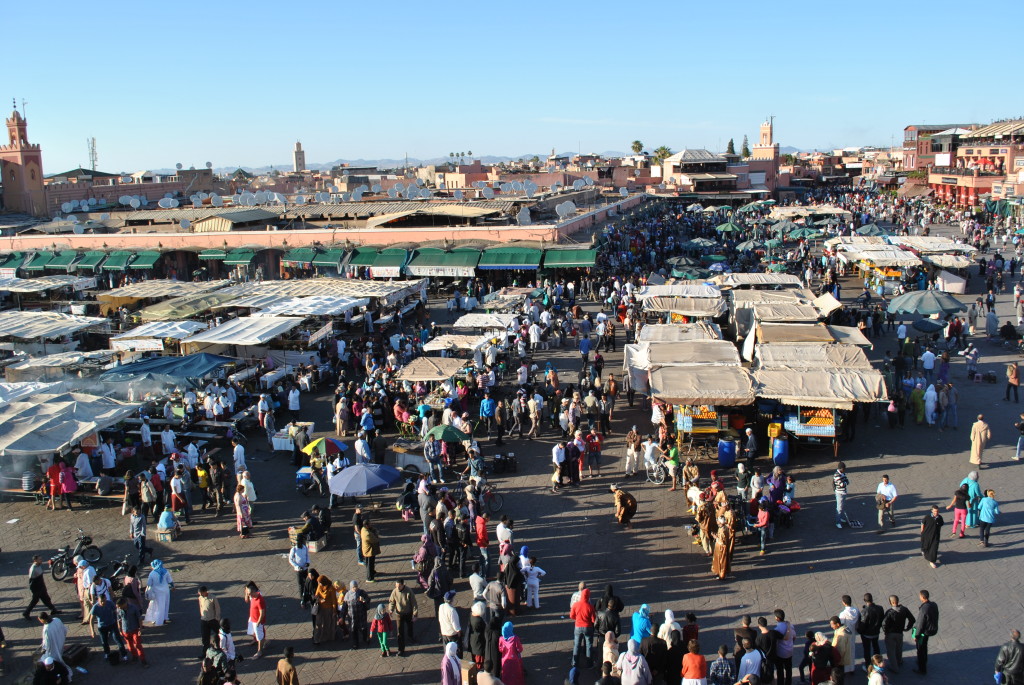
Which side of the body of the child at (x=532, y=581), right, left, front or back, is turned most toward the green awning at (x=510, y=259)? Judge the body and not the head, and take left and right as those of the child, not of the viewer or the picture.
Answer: front

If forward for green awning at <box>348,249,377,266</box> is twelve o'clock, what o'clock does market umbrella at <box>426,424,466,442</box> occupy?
The market umbrella is roughly at 12 o'clock from the green awning.

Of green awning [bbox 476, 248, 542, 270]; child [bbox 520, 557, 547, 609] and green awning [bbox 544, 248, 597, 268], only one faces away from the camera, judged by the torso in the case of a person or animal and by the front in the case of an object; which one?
the child

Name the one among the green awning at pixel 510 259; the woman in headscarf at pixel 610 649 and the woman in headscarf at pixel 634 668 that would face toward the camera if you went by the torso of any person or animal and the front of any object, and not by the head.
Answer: the green awning

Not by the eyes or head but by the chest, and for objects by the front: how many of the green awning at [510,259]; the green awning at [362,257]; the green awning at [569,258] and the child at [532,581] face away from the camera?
1

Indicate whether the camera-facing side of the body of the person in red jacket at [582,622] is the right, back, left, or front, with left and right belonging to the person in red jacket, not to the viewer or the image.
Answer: back

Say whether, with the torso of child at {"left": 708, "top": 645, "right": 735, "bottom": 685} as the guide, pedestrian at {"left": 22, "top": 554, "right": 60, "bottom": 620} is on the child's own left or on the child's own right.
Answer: on the child's own left

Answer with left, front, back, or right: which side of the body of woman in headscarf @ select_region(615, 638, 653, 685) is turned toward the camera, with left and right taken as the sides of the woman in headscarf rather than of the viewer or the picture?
back

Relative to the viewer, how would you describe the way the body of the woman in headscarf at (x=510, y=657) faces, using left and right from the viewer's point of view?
facing away from the viewer

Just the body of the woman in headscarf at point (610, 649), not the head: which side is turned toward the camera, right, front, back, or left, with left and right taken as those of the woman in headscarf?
back
